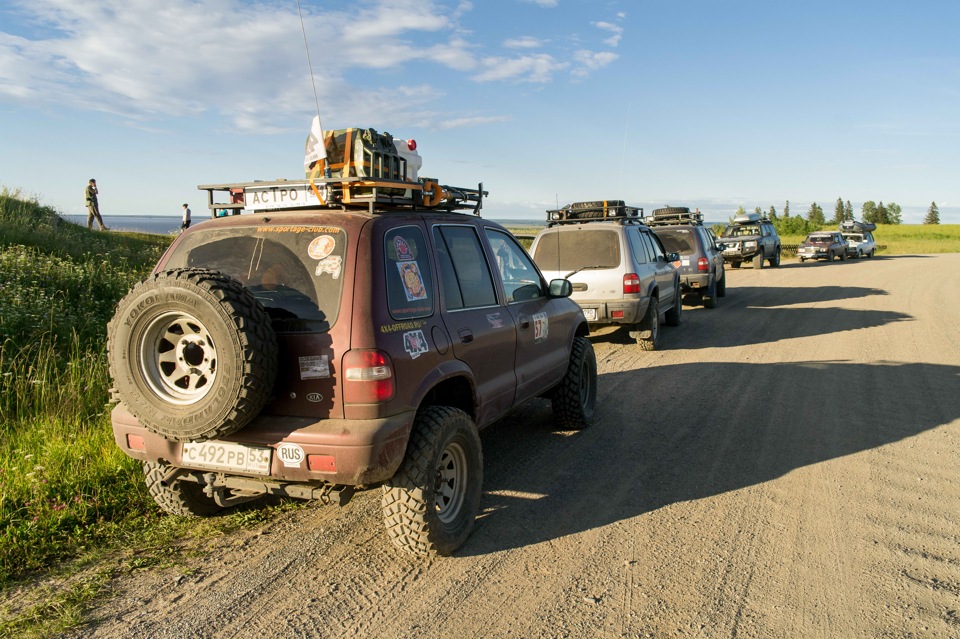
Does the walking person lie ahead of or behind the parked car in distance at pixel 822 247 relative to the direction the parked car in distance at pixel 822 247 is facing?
ahead

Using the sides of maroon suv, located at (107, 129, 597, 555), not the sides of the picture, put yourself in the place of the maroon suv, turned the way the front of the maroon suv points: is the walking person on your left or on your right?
on your left

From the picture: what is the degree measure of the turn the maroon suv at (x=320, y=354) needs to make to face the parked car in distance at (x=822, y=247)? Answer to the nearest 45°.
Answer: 0° — it already faces it

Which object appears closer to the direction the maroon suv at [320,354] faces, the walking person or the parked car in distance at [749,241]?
the parked car in distance

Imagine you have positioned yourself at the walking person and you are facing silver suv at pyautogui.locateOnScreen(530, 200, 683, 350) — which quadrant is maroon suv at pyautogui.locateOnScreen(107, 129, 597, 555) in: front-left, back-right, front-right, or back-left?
front-right

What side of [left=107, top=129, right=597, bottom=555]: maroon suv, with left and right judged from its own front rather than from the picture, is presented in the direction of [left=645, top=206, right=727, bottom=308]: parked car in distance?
front

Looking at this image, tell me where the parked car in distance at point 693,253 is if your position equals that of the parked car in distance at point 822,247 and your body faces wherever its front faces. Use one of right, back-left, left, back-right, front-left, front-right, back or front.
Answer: front-left

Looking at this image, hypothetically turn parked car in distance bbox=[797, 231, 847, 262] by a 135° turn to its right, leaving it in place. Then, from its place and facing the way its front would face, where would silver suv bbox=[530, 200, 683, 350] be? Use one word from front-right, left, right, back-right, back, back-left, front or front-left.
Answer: back

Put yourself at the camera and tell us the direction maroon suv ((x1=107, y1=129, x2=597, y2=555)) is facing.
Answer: facing away from the viewer and to the right of the viewer

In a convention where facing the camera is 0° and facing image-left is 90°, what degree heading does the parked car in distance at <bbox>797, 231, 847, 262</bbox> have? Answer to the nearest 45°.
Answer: approximately 45°

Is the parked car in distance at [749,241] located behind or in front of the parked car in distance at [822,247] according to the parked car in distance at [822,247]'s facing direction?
in front

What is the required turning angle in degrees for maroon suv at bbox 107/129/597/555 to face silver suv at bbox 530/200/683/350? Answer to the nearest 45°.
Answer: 0° — it already faces it
